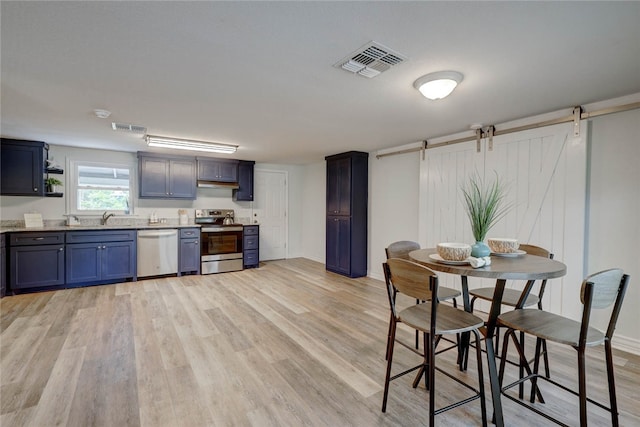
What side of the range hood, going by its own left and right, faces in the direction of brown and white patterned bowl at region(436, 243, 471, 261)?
front

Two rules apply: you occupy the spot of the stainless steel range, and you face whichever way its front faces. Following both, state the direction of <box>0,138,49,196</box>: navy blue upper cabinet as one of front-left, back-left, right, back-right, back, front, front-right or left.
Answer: right

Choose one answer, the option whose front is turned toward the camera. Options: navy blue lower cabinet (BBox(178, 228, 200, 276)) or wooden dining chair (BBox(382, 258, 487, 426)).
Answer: the navy blue lower cabinet

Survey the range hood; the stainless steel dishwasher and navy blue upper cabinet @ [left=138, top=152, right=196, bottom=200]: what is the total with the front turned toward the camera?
3

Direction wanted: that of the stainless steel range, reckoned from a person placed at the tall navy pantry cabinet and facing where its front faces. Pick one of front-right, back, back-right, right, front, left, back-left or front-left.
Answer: front-right

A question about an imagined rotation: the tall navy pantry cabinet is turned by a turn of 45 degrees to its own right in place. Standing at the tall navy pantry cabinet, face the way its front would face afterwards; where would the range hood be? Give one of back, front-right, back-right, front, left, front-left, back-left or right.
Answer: front

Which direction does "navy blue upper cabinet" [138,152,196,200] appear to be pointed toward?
toward the camera

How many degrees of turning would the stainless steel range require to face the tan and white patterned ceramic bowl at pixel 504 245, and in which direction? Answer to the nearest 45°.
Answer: approximately 45° to its left

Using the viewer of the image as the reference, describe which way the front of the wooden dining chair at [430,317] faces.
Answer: facing away from the viewer and to the right of the viewer

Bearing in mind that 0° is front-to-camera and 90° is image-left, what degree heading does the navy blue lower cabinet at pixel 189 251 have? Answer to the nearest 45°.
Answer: approximately 0°

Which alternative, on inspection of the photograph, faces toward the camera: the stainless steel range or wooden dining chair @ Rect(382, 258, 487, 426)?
the stainless steel range

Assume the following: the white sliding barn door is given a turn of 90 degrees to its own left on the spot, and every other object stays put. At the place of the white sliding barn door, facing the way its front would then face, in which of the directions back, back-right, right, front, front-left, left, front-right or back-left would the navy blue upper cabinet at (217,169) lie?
back-right

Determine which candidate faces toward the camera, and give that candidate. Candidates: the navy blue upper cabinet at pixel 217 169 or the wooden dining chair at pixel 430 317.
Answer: the navy blue upper cabinet

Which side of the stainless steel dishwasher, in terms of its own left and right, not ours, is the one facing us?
front

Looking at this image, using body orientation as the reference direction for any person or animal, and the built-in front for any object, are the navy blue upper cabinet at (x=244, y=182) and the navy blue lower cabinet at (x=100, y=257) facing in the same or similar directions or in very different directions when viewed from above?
same or similar directions

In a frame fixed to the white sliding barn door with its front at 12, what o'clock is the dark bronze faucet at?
The dark bronze faucet is roughly at 1 o'clock from the white sliding barn door.

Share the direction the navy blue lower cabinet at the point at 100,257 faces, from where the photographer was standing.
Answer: facing the viewer

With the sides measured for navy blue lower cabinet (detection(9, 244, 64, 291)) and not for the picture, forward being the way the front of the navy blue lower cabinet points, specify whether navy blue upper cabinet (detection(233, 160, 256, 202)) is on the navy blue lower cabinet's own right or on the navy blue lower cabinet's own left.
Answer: on the navy blue lower cabinet's own left

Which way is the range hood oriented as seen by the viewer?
toward the camera
